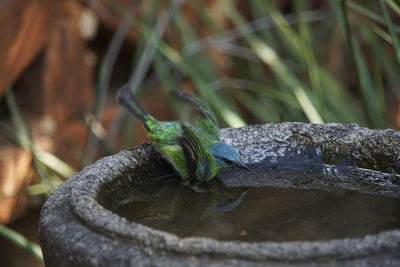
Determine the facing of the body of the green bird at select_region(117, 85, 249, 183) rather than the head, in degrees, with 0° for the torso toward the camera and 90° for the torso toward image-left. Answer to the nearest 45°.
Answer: approximately 270°
